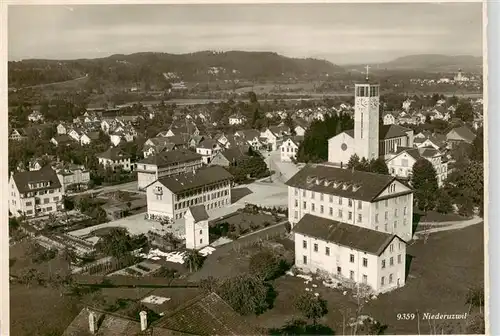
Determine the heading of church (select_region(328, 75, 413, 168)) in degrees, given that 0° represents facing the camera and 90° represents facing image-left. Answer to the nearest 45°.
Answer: approximately 45°

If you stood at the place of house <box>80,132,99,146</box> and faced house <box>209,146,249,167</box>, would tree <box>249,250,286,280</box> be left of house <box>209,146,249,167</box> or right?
right

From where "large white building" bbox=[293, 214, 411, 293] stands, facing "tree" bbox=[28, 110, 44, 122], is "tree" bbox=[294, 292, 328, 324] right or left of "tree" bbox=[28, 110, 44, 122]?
left

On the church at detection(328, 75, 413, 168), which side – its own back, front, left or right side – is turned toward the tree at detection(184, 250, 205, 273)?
front

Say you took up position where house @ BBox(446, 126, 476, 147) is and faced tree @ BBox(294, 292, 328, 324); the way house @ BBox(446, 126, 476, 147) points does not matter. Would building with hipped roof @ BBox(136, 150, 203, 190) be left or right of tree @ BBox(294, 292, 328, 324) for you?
right

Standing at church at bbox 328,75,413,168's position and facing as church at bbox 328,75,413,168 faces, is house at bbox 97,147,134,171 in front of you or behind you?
in front

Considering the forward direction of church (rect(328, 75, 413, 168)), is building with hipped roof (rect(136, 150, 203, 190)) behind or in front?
in front

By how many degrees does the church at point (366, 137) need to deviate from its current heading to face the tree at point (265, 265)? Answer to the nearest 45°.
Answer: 0° — it already faces it
